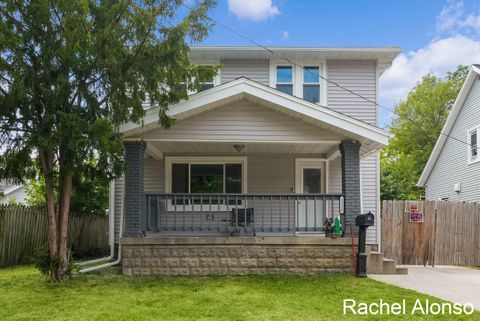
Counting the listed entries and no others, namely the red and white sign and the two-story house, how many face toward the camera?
2

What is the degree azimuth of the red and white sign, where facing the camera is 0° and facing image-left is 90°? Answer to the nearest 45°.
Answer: approximately 0°

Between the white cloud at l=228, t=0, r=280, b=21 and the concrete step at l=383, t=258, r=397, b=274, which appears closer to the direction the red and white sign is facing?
the concrete step

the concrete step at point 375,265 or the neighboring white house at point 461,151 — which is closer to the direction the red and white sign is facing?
the concrete step

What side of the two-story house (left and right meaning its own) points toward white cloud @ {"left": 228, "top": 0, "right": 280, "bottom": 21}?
back

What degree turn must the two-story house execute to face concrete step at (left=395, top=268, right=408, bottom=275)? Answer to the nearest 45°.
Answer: approximately 90° to its left

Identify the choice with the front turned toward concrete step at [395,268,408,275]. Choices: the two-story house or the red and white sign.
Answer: the red and white sign

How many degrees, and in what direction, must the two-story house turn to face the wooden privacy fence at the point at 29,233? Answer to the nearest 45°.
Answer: approximately 135° to its right

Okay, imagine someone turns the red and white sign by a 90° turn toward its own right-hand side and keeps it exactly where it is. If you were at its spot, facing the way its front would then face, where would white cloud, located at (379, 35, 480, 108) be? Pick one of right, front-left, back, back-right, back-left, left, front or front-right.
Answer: right
